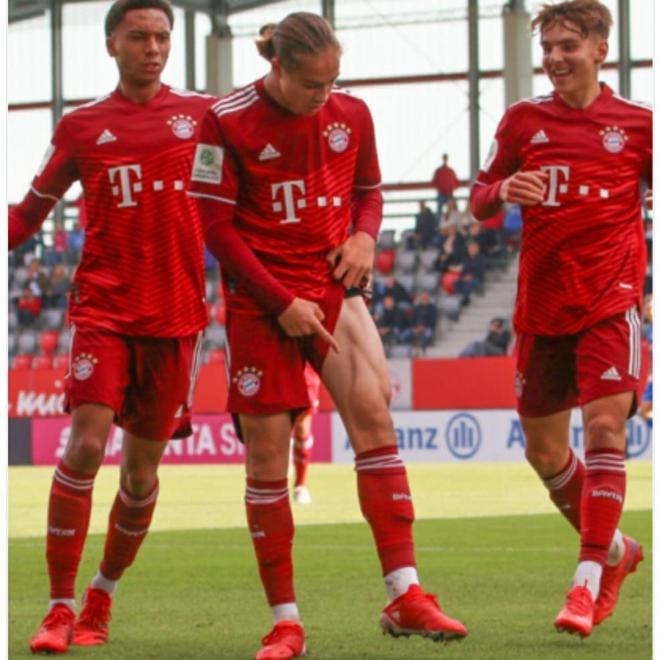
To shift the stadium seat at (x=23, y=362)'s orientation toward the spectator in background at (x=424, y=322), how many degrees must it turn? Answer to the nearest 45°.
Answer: approximately 45° to its left

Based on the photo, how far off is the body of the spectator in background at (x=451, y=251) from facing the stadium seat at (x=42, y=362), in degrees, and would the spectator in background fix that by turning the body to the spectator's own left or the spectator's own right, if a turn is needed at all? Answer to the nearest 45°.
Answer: approximately 45° to the spectator's own right

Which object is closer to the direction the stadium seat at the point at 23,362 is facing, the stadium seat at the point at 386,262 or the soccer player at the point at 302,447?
the soccer player

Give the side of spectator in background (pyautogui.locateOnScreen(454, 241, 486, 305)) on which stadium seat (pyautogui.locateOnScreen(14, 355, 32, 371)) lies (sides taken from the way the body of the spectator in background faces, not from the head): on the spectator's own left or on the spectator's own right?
on the spectator's own right

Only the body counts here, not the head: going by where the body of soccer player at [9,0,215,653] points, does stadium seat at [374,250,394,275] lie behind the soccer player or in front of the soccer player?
behind

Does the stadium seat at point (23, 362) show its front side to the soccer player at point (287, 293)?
yes

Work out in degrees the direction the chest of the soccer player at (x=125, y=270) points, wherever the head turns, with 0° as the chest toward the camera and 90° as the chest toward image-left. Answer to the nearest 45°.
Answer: approximately 0°

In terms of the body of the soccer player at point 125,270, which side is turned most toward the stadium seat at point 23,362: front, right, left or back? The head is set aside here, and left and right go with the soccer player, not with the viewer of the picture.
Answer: back

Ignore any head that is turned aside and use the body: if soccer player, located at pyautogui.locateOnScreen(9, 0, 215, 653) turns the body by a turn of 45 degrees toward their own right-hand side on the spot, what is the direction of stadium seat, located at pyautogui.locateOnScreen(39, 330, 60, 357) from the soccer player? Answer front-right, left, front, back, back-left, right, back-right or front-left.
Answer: back-right
